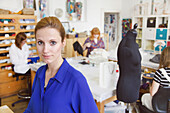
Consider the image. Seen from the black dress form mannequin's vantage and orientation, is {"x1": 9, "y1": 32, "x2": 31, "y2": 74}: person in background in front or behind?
behind

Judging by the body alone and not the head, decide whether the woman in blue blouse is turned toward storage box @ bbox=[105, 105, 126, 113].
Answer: no

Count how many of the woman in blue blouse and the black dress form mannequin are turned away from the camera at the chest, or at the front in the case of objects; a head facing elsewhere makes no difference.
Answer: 0

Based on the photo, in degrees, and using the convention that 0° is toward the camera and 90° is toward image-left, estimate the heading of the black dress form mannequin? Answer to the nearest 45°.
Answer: approximately 315°

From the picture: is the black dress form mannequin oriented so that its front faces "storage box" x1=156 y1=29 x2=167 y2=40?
no

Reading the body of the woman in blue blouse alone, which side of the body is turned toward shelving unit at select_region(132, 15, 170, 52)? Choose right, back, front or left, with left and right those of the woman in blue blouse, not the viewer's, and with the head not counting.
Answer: back

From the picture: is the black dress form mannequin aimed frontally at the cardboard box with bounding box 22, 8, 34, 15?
no

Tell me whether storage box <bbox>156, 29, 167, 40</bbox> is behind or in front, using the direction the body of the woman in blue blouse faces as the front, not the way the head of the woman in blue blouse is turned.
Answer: behind

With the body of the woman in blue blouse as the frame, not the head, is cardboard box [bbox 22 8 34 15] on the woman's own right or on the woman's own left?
on the woman's own right

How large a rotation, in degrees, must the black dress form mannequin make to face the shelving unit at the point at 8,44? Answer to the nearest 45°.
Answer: approximately 180°
